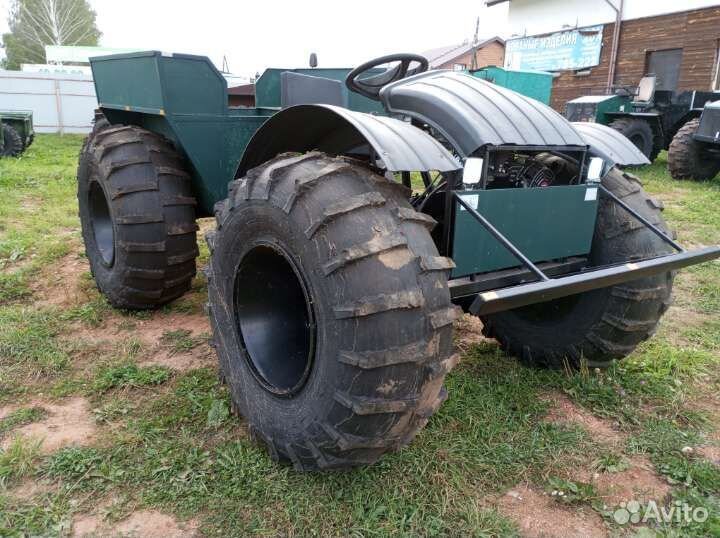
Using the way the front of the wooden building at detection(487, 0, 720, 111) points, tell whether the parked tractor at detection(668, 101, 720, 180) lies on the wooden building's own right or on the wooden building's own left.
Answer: on the wooden building's own left

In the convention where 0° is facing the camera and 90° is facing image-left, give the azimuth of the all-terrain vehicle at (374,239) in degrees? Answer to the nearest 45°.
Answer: approximately 315°

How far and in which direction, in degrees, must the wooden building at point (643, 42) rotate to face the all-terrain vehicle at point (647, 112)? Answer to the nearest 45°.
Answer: approximately 45° to its left

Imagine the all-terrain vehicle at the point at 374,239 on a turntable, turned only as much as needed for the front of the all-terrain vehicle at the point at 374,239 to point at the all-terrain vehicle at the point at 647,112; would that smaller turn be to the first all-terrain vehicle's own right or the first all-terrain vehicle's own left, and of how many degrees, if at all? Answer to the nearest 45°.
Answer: approximately 90° to the first all-terrain vehicle's own left

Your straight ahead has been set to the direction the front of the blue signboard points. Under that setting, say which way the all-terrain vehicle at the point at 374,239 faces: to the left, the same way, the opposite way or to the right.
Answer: to the left

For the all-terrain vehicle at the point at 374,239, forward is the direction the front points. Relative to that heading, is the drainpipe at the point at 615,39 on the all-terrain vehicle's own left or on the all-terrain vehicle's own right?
on the all-terrain vehicle's own left

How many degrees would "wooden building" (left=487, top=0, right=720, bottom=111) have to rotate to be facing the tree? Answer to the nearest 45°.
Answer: approximately 45° to its right

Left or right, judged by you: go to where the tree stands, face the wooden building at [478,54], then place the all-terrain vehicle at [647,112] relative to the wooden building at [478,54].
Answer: right

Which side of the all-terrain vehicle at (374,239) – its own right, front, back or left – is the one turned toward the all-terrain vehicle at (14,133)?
back

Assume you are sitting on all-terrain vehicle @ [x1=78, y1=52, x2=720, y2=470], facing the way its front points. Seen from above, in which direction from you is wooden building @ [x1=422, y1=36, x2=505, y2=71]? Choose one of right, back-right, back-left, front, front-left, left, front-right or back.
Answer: back-left
